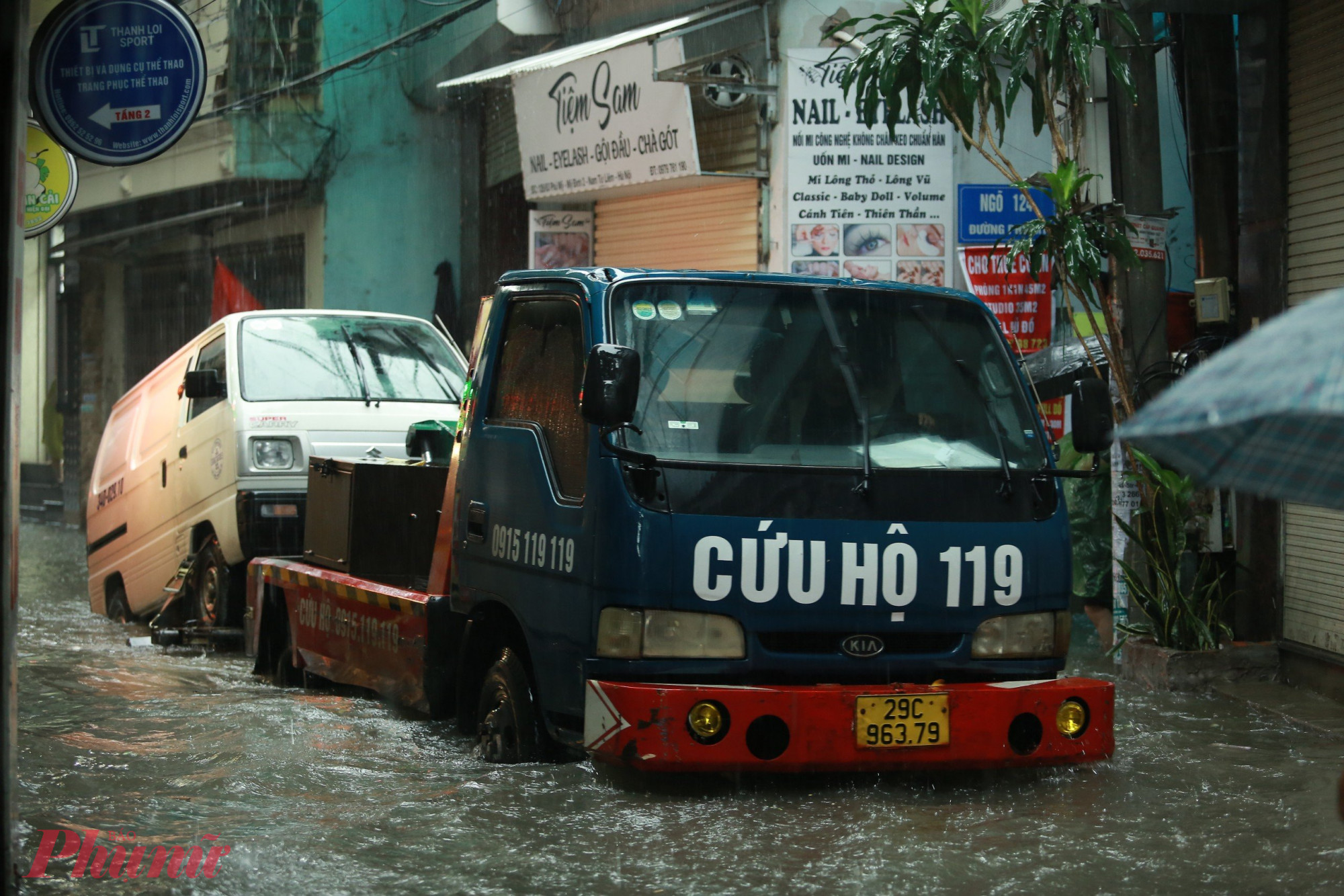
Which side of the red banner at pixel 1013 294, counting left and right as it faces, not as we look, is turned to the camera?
front

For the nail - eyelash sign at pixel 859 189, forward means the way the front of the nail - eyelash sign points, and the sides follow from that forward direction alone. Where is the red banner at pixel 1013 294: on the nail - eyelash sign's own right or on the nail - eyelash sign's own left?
on the nail - eyelash sign's own left

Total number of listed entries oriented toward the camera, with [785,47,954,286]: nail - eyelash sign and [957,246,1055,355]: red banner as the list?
2

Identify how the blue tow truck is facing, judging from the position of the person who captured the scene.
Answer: facing the viewer and to the right of the viewer

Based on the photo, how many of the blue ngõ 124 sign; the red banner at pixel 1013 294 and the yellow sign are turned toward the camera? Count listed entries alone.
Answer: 3

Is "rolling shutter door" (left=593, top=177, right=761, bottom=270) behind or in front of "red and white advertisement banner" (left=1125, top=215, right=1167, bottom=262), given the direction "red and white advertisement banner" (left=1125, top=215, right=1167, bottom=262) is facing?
behind

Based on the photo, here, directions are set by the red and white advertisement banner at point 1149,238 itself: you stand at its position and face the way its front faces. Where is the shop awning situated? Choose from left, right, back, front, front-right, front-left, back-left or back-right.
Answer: back-right

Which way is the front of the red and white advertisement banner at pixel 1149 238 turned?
toward the camera

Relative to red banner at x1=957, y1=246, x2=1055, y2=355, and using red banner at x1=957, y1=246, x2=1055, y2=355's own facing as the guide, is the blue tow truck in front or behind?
in front

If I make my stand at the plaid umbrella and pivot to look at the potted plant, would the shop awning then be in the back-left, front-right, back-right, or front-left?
front-left

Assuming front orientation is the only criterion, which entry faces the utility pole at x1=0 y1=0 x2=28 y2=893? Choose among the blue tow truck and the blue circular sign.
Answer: the blue circular sign

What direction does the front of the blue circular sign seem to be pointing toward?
toward the camera

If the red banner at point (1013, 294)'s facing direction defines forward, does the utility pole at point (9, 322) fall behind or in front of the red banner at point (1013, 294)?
in front

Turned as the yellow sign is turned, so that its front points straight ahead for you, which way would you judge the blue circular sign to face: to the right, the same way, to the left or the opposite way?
the same way
